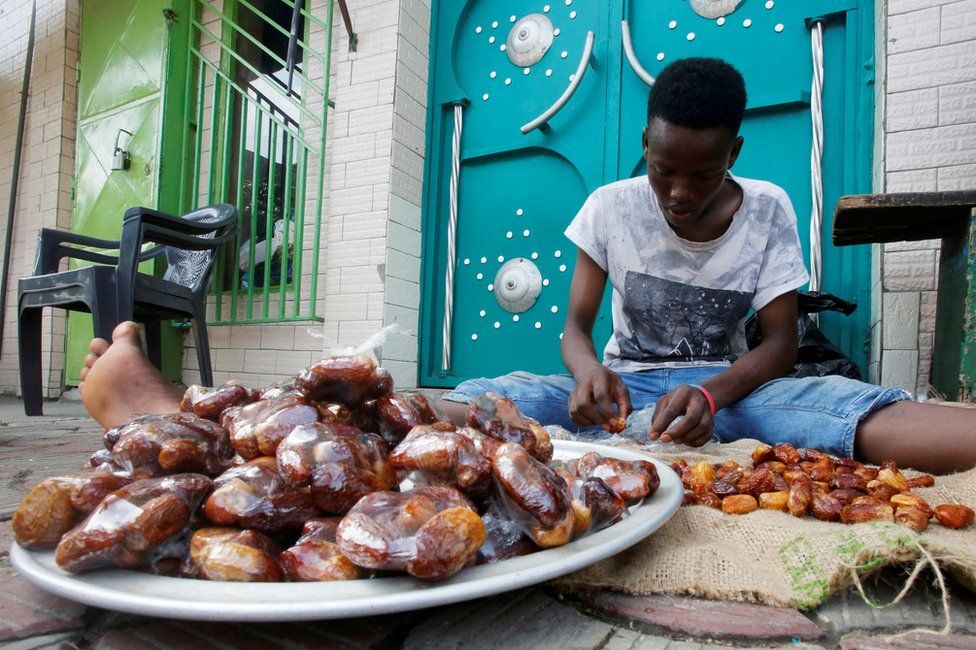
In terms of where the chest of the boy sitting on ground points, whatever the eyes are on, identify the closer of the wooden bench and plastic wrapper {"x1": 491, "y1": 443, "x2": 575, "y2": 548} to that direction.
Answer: the plastic wrapper

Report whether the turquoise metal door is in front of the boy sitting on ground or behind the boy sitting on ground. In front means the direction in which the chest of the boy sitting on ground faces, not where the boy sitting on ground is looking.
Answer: behind

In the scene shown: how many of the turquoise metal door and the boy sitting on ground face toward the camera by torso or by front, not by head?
2

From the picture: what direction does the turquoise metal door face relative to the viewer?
toward the camera

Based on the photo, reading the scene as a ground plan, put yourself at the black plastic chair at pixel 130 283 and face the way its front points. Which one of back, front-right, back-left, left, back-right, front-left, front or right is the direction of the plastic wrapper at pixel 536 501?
front-left

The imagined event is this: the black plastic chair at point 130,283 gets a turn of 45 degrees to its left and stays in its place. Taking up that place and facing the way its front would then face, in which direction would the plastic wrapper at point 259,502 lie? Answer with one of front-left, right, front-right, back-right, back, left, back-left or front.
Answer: front

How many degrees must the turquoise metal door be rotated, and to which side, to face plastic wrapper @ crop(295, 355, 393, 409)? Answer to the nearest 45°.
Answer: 0° — it already faces it

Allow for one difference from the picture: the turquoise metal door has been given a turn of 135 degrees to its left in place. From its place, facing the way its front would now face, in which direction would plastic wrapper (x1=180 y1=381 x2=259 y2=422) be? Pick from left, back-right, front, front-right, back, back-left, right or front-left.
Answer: back-right

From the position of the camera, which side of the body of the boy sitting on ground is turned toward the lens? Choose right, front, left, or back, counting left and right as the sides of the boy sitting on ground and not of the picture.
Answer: front

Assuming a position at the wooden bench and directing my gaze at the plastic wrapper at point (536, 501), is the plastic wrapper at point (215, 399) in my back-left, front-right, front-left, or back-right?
front-right

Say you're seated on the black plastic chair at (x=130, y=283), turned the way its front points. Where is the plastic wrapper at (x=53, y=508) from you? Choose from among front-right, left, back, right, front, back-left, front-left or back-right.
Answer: front-left

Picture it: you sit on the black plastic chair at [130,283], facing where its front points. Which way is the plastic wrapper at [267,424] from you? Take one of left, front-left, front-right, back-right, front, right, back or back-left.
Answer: front-left

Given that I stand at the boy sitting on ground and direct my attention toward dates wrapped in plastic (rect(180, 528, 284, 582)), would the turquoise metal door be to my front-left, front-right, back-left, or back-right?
back-right

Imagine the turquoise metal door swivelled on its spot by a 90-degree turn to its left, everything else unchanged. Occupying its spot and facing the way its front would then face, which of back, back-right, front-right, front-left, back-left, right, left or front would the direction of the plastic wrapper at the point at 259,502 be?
right
